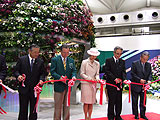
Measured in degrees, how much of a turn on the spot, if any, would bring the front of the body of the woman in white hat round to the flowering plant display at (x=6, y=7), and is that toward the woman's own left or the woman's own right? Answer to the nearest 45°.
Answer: approximately 180°

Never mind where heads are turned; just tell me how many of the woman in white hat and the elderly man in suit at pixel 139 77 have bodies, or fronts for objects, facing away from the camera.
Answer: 0

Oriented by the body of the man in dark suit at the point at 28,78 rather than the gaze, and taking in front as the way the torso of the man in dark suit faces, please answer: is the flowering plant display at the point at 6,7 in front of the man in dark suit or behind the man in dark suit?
behind

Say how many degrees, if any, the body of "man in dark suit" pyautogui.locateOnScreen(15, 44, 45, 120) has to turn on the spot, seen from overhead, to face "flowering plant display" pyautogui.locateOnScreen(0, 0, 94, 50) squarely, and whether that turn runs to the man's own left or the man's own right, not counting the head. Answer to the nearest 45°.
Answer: approximately 180°

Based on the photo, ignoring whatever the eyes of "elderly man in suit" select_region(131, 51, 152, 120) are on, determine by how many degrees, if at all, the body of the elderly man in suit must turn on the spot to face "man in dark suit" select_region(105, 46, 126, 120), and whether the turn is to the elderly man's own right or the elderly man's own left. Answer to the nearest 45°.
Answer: approximately 90° to the elderly man's own right

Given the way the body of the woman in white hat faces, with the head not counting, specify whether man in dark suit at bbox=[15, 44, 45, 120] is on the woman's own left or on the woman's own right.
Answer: on the woman's own right

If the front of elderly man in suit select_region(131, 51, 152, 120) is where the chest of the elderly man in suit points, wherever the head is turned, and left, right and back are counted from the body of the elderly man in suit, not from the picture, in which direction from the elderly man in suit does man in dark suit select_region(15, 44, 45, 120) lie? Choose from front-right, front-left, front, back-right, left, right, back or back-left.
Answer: right

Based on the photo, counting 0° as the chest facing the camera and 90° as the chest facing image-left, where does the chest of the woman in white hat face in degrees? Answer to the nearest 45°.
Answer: approximately 315°

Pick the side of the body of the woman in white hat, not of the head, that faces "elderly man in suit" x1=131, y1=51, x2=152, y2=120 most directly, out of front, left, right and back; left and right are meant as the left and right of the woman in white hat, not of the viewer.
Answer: left
